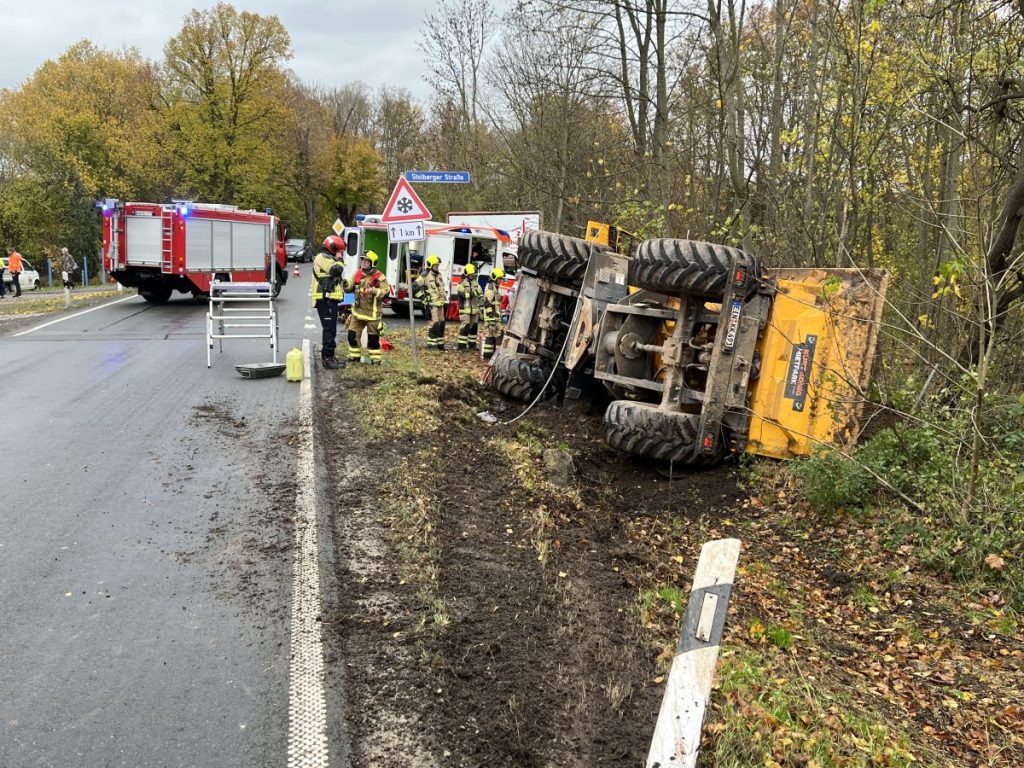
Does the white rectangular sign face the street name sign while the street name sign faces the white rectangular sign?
no

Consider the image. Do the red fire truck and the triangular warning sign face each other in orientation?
no

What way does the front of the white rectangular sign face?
toward the camera

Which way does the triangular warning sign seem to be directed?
toward the camera

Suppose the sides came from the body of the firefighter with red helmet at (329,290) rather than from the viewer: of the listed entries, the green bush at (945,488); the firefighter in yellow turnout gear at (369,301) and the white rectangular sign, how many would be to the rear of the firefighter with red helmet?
0

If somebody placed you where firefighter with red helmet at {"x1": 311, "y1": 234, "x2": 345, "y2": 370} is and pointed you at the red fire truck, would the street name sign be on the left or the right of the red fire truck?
right

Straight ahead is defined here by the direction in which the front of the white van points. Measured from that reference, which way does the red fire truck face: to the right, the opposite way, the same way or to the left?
the same way

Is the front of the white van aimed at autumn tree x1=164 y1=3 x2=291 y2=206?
no

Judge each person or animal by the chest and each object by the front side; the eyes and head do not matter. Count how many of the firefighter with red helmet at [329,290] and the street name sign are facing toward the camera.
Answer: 1

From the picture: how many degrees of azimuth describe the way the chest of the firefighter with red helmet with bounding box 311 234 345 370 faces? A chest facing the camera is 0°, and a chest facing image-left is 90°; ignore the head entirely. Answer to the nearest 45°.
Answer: approximately 270°

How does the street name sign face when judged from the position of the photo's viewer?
facing the viewer

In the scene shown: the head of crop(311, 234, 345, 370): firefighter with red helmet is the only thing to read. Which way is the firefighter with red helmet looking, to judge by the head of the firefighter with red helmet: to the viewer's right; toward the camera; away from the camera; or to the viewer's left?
to the viewer's right

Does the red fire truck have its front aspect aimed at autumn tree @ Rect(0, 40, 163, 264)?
no

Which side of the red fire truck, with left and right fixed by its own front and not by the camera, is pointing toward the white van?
right
